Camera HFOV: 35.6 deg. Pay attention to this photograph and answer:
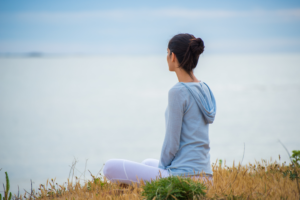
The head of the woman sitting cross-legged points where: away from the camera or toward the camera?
away from the camera

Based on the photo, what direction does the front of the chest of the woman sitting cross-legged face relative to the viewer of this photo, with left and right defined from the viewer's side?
facing away from the viewer and to the left of the viewer
